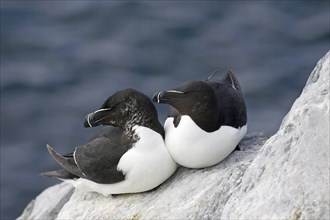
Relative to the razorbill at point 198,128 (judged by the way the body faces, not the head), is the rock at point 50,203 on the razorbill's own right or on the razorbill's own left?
on the razorbill's own right

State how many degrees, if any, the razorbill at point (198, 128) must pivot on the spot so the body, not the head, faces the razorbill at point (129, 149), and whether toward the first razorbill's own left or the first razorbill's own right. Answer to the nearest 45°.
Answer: approximately 45° to the first razorbill's own right

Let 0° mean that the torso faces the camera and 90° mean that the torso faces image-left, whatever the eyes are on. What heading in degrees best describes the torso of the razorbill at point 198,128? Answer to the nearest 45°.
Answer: approximately 45°
